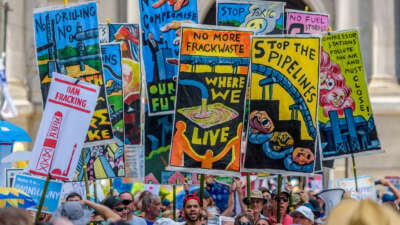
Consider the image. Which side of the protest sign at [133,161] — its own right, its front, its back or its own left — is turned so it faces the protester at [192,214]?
front

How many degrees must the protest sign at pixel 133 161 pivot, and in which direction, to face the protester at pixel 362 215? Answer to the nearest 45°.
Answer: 0° — it already faces them

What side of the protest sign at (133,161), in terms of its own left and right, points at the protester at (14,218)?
front

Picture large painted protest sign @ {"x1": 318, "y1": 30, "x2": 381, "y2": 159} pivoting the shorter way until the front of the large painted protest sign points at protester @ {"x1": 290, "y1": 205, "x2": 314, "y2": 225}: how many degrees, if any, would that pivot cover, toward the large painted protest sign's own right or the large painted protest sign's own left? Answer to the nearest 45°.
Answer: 0° — it already faces them

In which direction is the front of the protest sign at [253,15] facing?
toward the camera

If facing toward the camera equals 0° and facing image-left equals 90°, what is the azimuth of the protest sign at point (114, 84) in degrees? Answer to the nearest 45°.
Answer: approximately 0°

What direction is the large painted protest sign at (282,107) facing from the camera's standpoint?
toward the camera

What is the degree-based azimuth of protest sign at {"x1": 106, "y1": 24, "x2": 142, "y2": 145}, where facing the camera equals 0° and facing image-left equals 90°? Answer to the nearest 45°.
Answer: approximately 0°

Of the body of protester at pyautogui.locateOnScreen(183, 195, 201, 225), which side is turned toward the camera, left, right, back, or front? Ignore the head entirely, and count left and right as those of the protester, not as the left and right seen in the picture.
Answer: front
